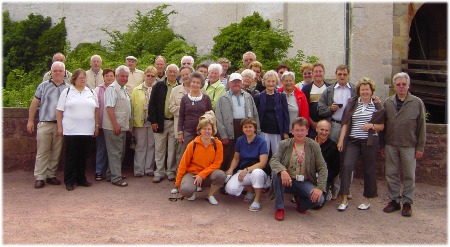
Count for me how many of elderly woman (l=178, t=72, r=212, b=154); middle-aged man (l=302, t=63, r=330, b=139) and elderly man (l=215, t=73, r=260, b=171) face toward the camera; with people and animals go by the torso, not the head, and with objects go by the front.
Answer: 3

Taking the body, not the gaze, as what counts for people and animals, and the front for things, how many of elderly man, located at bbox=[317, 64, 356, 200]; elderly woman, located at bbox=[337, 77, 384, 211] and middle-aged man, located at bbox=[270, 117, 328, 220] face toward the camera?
3

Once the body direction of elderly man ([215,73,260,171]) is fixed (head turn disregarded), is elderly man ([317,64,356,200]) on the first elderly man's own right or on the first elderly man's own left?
on the first elderly man's own left

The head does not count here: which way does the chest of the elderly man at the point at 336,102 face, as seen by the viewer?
toward the camera

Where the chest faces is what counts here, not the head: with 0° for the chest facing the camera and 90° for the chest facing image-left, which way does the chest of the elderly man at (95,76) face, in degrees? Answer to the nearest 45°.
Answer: approximately 0°

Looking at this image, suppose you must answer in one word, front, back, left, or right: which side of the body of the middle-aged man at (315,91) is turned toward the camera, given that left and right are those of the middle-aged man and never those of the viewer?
front

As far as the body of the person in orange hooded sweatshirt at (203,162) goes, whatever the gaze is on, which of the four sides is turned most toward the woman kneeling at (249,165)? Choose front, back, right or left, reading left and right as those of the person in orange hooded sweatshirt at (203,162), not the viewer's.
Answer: left

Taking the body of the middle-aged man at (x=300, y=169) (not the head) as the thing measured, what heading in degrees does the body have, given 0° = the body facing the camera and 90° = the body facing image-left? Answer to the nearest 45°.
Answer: approximately 0°

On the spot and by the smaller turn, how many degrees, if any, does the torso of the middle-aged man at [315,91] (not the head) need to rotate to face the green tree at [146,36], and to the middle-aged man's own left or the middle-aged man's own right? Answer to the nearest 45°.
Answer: approximately 135° to the middle-aged man's own right

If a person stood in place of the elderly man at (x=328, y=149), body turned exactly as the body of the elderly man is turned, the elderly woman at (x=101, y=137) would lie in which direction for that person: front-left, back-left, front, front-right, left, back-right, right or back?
front-right

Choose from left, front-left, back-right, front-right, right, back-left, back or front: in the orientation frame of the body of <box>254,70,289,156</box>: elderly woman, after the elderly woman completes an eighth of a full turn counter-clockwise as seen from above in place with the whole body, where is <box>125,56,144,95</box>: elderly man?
back

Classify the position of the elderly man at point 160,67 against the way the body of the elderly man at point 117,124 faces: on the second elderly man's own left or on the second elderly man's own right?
on the second elderly man's own left

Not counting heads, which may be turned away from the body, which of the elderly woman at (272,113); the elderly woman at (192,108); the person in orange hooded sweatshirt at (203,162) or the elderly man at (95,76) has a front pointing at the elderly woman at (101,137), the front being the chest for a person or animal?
the elderly man

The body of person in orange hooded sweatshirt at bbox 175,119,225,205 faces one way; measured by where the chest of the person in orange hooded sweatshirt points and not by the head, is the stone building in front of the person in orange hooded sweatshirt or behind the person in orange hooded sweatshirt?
behind

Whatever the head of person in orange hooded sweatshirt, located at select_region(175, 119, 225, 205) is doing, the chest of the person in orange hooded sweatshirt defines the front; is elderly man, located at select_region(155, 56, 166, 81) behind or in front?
behind
